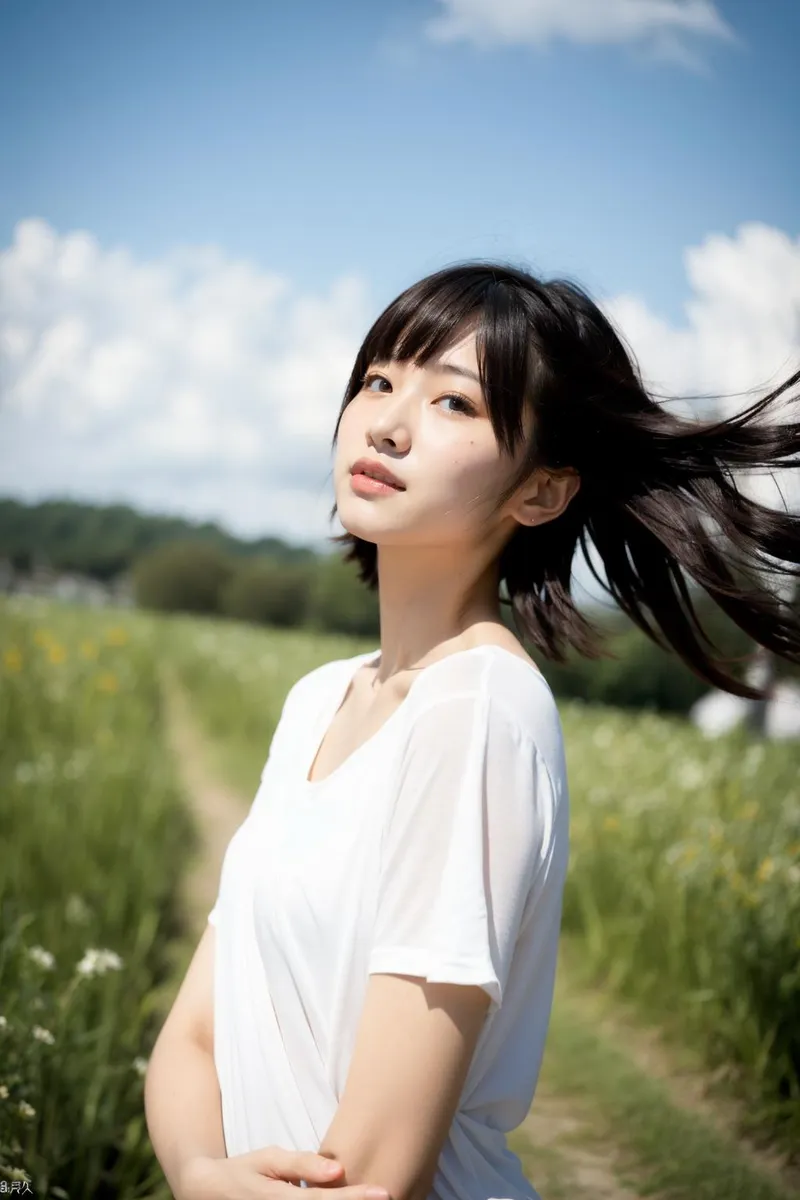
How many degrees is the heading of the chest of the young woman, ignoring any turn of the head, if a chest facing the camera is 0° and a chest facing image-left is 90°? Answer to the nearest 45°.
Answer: approximately 45°

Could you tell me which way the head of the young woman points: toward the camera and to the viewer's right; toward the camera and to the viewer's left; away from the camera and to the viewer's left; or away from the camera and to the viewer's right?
toward the camera and to the viewer's left
